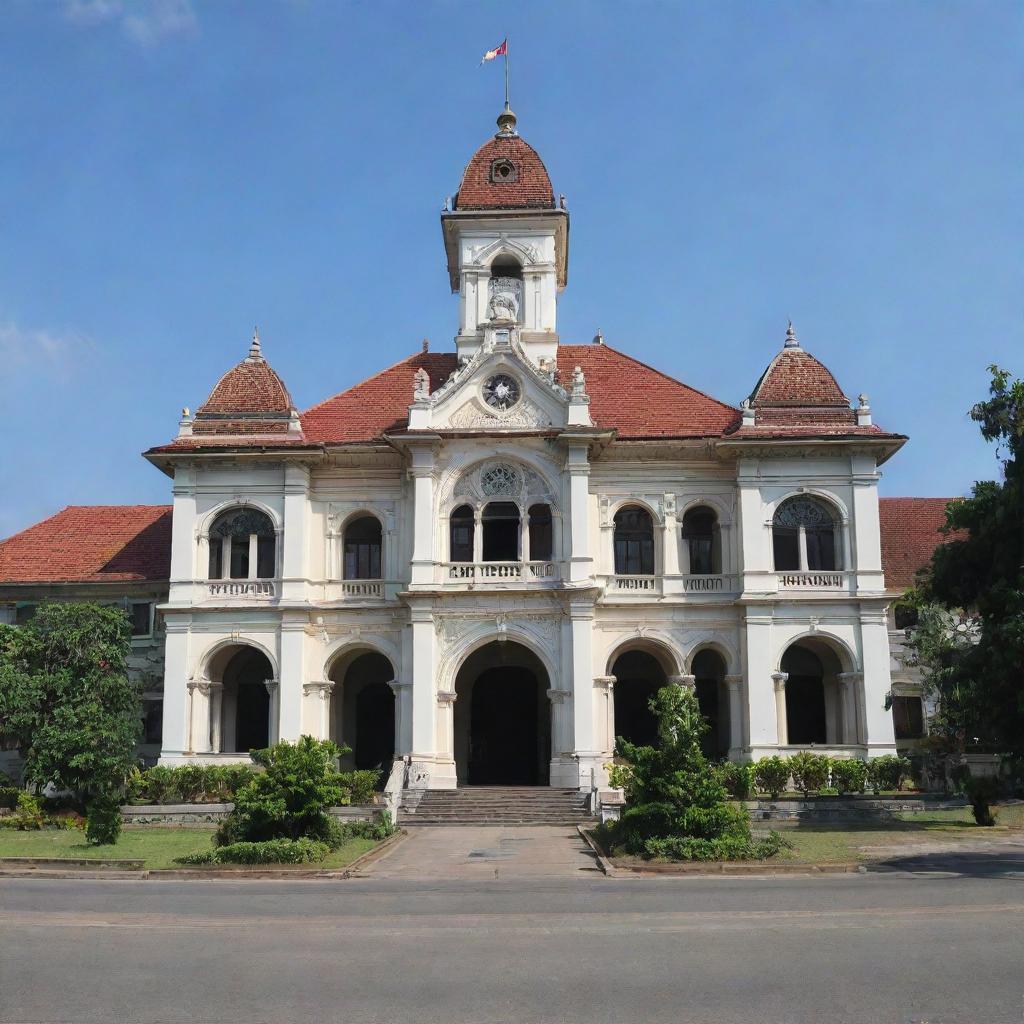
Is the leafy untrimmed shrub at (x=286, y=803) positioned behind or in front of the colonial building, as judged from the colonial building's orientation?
in front

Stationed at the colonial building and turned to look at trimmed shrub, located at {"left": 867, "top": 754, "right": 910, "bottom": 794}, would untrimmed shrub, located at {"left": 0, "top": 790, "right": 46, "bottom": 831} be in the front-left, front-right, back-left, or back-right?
back-right

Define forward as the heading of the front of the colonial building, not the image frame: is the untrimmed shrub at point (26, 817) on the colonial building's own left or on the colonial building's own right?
on the colonial building's own right

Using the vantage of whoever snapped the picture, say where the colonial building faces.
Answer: facing the viewer

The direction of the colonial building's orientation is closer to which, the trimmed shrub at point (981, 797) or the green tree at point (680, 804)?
the green tree

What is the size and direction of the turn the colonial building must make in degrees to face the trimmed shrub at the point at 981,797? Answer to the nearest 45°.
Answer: approximately 45° to its left

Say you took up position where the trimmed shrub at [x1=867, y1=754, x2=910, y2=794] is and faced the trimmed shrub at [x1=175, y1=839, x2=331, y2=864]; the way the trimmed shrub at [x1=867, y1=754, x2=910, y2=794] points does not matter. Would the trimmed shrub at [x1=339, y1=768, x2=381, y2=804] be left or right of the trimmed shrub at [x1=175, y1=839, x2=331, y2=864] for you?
right
